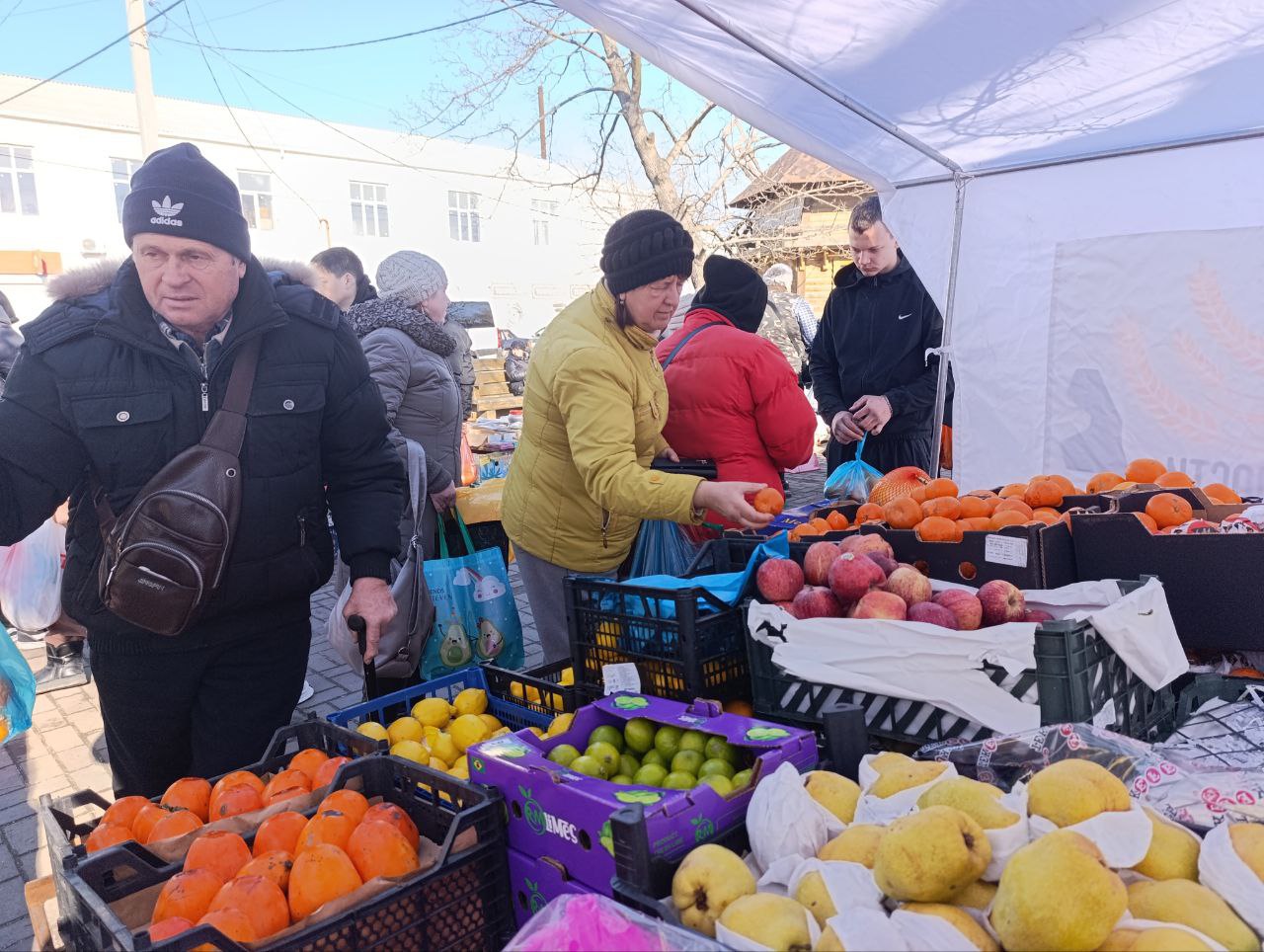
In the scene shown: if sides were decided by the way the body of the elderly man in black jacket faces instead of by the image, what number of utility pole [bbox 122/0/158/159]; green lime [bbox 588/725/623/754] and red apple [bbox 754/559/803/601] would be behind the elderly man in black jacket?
1

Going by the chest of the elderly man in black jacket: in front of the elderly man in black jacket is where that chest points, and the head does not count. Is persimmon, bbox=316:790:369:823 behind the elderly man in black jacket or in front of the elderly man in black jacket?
in front

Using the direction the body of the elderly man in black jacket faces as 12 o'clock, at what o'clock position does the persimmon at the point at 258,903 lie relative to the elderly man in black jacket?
The persimmon is roughly at 12 o'clock from the elderly man in black jacket.

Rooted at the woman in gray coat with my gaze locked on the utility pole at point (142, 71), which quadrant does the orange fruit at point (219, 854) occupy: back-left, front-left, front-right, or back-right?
back-left

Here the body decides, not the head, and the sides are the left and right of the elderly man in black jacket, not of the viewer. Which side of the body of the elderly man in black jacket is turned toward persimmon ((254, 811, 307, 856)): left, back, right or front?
front

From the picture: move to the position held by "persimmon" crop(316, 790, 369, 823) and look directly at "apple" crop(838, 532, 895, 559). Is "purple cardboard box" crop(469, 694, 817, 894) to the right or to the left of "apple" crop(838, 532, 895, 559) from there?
right

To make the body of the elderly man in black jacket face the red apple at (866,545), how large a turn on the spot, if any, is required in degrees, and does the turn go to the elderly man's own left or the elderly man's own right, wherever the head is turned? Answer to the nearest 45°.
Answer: approximately 45° to the elderly man's own left

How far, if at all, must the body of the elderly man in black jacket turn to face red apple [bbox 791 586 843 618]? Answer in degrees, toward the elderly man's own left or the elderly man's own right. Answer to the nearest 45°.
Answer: approximately 45° to the elderly man's own left

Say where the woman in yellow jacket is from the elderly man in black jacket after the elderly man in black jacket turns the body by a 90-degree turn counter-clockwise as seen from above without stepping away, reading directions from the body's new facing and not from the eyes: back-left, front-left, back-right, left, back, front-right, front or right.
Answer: front

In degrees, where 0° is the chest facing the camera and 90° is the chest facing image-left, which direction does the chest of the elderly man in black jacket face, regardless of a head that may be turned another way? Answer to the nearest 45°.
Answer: approximately 0°

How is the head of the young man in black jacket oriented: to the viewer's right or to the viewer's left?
to the viewer's left

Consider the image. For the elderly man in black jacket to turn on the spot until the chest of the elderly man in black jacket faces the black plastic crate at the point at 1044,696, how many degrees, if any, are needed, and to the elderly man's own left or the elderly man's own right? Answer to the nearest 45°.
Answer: approximately 45° to the elderly man's own left

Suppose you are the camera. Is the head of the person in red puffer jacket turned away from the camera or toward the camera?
away from the camera
